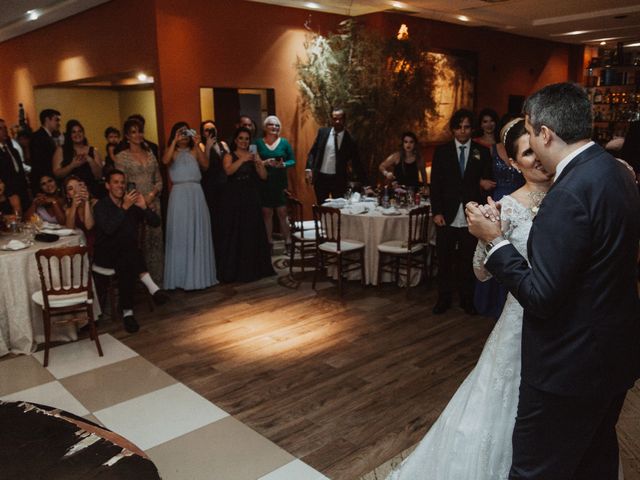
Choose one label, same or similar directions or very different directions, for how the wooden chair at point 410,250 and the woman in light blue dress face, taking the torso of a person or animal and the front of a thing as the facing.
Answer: very different directions

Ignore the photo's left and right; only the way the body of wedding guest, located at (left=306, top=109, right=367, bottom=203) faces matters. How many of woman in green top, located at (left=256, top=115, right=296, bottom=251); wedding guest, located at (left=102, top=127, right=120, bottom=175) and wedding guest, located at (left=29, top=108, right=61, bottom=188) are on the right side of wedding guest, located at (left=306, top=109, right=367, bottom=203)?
3

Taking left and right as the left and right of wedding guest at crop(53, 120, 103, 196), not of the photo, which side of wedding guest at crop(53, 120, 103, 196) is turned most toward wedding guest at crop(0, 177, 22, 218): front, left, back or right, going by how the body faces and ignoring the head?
right

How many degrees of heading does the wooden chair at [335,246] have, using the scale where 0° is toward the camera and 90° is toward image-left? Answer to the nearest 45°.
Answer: approximately 225°

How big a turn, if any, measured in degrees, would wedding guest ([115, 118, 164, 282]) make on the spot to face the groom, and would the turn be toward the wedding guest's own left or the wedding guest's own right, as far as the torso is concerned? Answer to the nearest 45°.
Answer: approximately 45° to the wedding guest's own right
